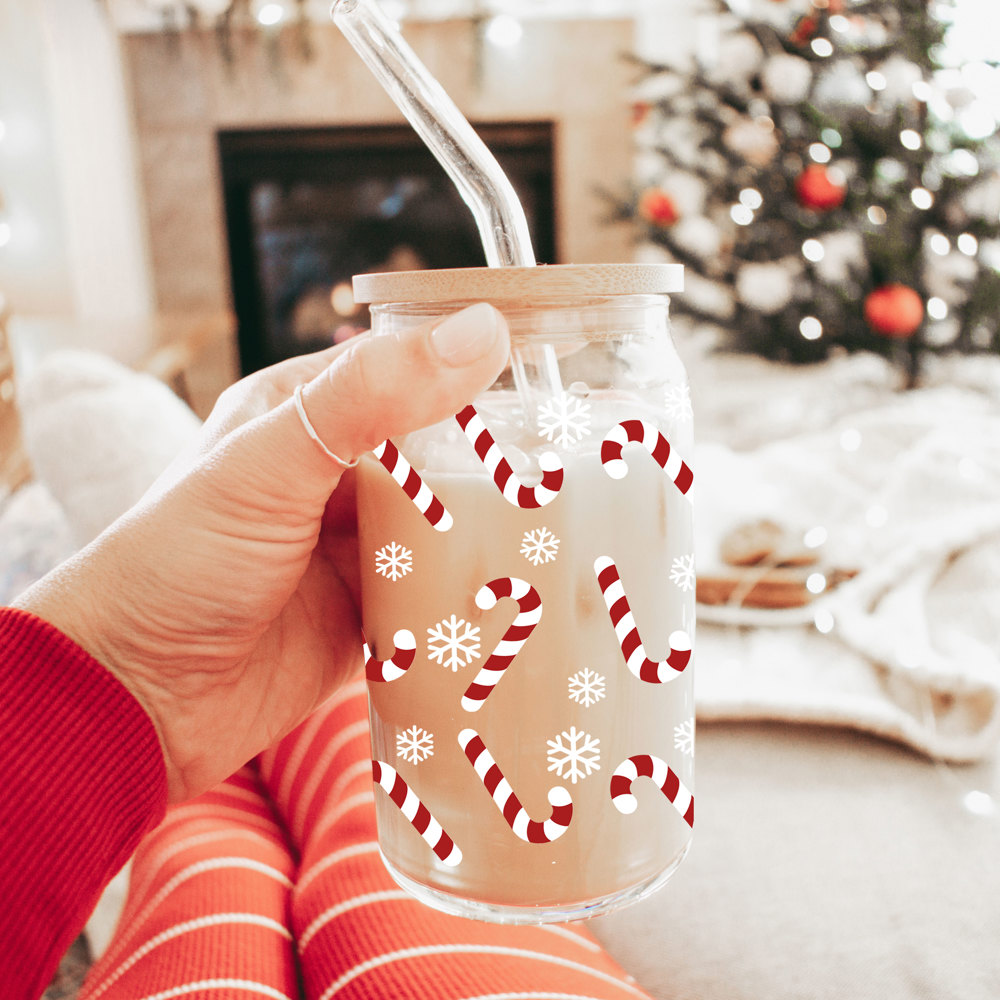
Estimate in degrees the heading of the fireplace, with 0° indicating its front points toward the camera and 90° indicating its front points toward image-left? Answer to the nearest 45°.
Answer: approximately 0°

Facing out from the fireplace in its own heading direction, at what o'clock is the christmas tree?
The christmas tree is roughly at 10 o'clock from the fireplace.

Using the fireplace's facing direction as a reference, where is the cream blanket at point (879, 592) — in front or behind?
in front

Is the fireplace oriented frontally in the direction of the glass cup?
yes

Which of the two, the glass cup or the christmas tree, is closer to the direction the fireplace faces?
the glass cup

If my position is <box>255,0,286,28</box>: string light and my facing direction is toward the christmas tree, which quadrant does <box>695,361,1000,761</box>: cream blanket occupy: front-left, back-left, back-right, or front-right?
front-right

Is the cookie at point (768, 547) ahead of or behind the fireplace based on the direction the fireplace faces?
ahead
